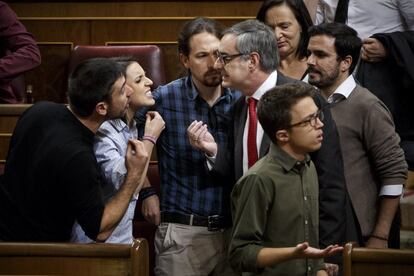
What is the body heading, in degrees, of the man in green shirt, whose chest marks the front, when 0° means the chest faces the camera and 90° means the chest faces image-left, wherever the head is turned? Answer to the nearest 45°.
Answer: approximately 315°

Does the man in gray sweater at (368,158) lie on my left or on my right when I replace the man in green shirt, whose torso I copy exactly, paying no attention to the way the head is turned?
on my left

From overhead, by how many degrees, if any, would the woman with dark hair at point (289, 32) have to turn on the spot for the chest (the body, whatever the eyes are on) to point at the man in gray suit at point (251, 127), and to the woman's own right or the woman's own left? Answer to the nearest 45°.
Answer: approximately 45° to the woman's own left

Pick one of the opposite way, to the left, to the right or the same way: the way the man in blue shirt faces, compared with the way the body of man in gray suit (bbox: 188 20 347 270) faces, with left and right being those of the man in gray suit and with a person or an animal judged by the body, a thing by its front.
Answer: to the left

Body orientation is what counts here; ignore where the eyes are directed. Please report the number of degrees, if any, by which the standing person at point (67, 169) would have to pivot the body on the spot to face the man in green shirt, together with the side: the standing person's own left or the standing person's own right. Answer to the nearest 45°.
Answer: approximately 90° to the standing person's own right

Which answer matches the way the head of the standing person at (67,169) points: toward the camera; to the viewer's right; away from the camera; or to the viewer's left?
to the viewer's right

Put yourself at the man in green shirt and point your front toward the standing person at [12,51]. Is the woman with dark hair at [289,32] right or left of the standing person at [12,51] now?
right

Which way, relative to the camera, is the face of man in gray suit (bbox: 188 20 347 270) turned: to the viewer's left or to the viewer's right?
to the viewer's left
